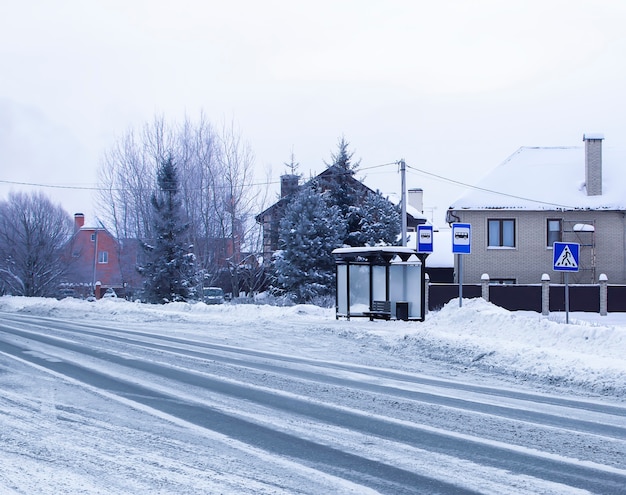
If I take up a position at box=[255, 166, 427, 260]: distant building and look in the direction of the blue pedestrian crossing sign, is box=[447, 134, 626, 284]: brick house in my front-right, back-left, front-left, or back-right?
front-left

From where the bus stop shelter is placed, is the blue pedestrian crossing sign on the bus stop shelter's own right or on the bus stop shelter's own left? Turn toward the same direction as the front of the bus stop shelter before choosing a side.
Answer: on the bus stop shelter's own left

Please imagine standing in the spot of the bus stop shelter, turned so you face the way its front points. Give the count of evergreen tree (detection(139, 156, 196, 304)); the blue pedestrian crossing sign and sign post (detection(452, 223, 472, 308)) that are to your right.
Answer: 1

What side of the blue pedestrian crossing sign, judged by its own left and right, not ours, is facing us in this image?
front

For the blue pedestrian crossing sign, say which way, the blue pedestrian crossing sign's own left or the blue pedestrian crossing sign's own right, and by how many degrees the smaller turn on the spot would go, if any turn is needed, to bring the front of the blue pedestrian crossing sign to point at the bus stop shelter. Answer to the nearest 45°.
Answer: approximately 135° to the blue pedestrian crossing sign's own right

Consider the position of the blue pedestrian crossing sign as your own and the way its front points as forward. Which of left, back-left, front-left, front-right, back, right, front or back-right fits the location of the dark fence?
back

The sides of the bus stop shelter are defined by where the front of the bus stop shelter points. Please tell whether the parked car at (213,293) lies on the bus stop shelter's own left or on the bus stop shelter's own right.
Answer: on the bus stop shelter's own right

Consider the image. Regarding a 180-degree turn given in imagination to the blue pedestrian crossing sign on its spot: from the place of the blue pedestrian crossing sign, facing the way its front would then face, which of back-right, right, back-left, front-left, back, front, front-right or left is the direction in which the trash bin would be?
front-left

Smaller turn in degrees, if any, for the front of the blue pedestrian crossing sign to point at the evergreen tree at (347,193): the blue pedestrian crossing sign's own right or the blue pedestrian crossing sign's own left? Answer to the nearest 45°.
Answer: approximately 135° to the blue pedestrian crossing sign's own right

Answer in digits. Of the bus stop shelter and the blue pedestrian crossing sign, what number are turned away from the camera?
0

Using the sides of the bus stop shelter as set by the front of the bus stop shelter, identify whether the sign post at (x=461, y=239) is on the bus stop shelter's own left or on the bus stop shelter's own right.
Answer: on the bus stop shelter's own left

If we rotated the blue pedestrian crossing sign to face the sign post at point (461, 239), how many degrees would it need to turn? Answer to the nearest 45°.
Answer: approximately 135° to its right

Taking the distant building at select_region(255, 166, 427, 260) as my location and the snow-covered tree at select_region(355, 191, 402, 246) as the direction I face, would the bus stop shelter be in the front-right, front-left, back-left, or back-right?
front-right

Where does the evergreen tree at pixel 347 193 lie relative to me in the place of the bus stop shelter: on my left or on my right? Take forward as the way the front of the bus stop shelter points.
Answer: on my right

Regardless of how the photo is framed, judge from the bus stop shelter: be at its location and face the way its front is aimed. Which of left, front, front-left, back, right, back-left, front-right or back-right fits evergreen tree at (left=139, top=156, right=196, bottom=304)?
right

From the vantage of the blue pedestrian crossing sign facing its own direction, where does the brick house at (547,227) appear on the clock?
The brick house is roughly at 6 o'clock from the blue pedestrian crossing sign.

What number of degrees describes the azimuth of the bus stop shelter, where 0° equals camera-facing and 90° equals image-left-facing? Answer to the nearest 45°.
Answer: approximately 45°
